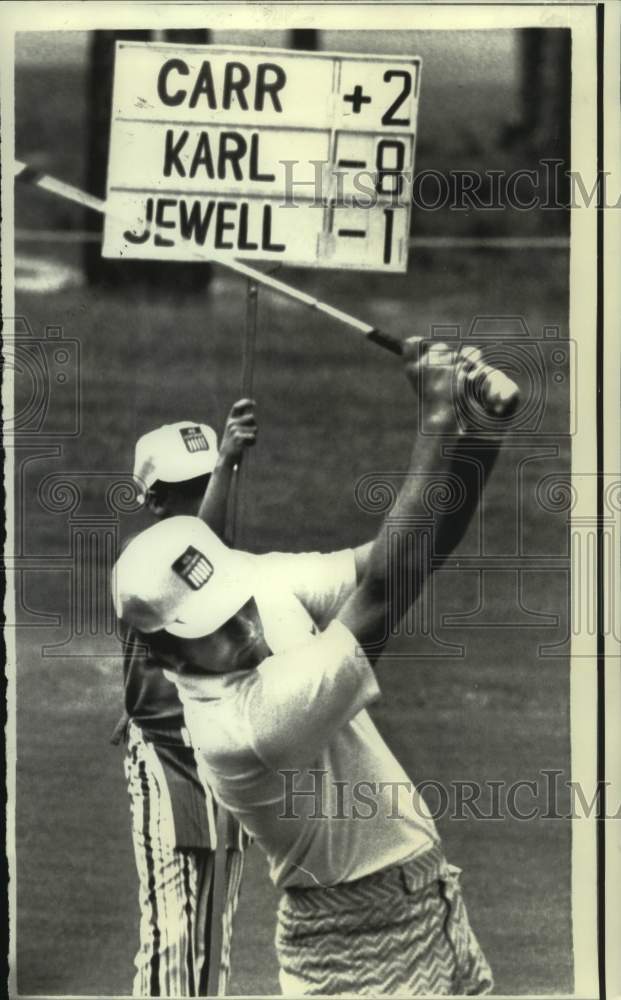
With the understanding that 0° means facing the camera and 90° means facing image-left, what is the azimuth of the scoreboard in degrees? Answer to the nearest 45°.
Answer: approximately 0°
